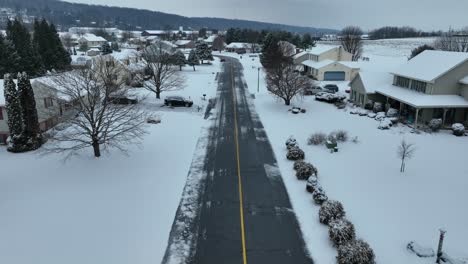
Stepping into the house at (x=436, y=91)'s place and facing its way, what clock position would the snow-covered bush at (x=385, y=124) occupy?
The snow-covered bush is roughly at 12 o'clock from the house.

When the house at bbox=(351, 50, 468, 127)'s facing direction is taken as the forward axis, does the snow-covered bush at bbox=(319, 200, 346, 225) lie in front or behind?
in front

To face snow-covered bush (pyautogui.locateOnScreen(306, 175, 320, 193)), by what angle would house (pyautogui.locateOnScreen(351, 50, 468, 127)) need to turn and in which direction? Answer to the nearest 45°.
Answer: approximately 45° to its left

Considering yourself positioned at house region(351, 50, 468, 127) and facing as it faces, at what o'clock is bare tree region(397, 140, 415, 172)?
The bare tree is roughly at 11 o'clock from the house.

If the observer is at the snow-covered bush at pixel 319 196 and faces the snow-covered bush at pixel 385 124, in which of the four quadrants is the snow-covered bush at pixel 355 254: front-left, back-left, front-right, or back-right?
back-right

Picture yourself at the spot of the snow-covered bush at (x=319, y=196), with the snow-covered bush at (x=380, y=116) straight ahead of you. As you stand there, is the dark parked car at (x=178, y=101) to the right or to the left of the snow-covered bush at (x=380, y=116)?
left

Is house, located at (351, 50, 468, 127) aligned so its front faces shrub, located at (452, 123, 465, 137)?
no

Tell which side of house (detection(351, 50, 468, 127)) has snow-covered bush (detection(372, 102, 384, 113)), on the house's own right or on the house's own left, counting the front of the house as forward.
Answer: on the house's own right

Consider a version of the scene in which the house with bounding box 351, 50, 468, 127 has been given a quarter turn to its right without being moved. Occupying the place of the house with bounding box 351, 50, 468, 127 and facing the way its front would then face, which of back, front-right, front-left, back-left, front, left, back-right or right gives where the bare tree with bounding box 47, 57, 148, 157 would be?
left

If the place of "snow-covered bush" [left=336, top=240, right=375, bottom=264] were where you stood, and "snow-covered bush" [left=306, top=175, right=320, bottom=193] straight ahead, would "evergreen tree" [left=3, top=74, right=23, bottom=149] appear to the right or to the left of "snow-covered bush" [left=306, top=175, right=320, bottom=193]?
left

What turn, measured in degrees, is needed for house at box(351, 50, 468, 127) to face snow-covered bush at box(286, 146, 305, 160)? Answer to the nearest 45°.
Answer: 0° — it already faces it

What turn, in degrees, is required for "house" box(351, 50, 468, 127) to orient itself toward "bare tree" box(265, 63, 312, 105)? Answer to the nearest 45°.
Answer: approximately 45° to its right

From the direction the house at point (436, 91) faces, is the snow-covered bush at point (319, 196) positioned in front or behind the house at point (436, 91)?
in front

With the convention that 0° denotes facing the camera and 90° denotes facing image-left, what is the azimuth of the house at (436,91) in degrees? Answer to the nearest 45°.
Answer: approximately 45°
